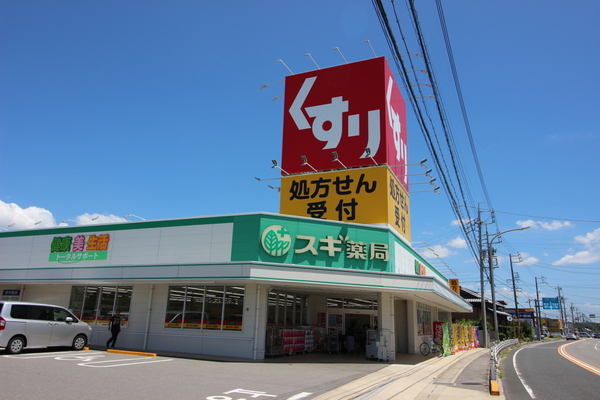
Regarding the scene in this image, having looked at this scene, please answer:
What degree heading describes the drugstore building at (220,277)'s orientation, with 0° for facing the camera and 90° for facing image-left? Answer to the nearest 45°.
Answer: approximately 315°

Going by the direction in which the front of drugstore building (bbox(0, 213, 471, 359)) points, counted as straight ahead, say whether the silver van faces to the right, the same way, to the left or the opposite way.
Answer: to the left

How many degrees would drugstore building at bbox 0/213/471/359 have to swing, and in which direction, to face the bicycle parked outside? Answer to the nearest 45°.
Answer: approximately 45° to its left

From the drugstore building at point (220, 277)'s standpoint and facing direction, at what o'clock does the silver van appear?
The silver van is roughly at 4 o'clock from the drugstore building.

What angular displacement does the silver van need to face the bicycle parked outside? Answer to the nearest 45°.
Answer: approximately 45° to its right
